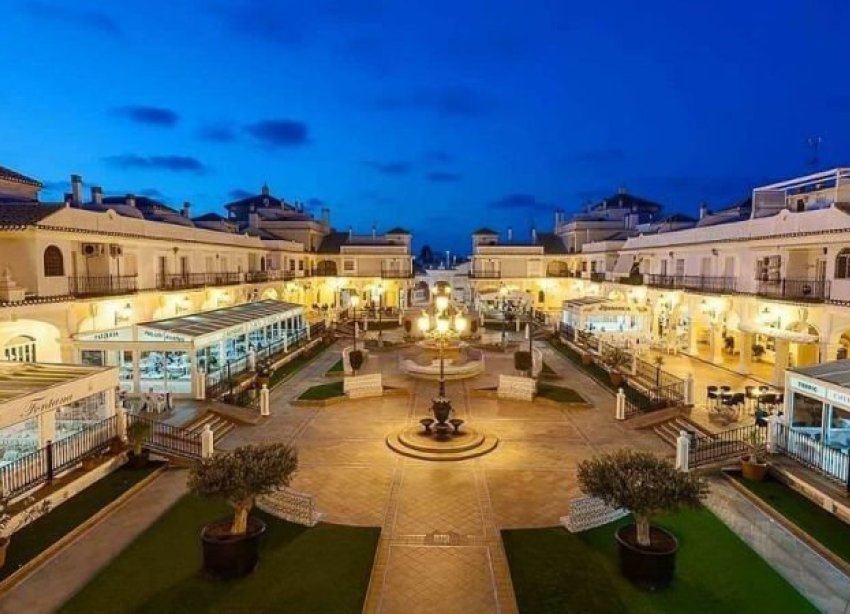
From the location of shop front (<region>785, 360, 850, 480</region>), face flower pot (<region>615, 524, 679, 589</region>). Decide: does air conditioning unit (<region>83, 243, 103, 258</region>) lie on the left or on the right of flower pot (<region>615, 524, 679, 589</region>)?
right

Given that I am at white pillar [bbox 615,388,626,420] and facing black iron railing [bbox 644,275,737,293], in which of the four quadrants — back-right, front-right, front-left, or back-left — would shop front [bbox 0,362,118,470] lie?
back-left

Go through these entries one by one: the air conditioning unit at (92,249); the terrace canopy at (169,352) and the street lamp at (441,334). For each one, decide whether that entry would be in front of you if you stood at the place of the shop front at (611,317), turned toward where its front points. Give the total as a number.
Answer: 3

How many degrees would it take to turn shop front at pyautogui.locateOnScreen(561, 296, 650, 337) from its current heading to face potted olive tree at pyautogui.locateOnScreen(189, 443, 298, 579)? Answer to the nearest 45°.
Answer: approximately 45° to its left

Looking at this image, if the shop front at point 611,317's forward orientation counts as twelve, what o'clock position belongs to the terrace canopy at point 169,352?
The terrace canopy is roughly at 12 o'clock from the shop front.

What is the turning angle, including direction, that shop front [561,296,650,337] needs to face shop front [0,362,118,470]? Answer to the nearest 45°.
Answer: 0° — it already faces it

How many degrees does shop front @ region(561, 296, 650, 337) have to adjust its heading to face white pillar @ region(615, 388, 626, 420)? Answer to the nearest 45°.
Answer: approximately 45° to its left

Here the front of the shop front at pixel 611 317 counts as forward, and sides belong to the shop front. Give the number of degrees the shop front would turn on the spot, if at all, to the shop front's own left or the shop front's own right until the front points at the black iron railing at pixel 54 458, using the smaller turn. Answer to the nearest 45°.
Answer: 0° — it already faces it

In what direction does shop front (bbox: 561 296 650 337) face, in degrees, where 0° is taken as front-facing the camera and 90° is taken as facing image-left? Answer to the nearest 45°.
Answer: approximately 45°
